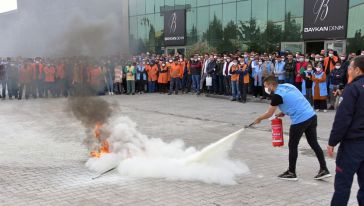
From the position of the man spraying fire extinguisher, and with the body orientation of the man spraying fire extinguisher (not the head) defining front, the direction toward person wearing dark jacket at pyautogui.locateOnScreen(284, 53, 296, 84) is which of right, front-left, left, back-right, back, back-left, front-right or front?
right

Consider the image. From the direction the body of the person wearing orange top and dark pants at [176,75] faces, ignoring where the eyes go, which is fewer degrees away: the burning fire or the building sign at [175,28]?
the burning fire

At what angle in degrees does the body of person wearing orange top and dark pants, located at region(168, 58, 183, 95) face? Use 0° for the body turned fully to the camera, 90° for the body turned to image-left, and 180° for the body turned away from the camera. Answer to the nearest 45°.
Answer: approximately 0°

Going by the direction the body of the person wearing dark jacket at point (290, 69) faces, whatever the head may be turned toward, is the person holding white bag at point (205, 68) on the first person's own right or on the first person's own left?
on the first person's own right

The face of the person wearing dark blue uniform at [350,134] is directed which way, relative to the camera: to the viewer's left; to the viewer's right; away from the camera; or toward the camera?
to the viewer's left

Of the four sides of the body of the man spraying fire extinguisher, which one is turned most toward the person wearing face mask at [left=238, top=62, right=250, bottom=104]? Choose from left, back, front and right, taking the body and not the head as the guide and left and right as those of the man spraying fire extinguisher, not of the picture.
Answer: right

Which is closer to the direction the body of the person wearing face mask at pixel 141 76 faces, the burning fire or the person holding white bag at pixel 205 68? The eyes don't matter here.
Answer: the burning fire

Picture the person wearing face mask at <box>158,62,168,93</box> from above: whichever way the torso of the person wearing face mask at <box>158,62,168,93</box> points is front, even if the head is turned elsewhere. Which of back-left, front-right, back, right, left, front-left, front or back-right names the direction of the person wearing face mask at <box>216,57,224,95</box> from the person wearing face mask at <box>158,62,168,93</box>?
front-left

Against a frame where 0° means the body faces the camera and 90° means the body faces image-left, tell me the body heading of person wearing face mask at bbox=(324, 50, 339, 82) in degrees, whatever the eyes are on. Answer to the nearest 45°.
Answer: approximately 0°

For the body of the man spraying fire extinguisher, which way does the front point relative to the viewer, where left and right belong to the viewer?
facing to the left of the viewer

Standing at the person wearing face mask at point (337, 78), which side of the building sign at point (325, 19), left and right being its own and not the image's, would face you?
front

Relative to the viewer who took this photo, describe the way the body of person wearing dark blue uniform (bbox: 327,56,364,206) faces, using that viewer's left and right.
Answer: facing away from the viewer and to the left of the viewer

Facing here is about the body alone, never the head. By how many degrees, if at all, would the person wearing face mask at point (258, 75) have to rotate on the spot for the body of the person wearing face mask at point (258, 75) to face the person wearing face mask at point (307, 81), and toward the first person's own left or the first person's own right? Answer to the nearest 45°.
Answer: approximately 45° to the first person's own left

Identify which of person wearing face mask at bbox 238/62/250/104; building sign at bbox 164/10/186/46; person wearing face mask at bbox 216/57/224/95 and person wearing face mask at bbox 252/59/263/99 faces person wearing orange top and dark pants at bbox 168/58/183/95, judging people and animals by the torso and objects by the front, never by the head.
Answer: the building sign

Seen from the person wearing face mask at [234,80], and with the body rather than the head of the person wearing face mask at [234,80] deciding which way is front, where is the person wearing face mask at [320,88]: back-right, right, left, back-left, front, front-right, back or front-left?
left

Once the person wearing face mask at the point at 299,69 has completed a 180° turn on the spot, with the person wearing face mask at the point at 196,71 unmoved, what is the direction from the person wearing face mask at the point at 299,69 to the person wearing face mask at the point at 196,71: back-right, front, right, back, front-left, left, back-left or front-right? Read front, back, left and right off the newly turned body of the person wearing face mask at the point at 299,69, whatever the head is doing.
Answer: front-left

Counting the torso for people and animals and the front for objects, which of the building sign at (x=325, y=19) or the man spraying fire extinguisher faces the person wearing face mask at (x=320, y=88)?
the building sign
